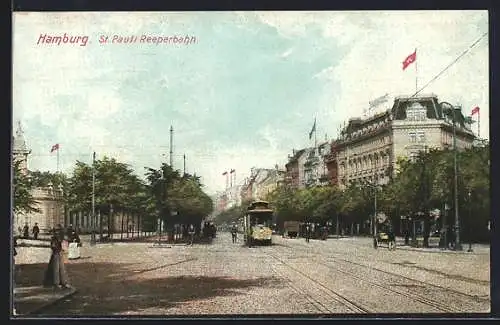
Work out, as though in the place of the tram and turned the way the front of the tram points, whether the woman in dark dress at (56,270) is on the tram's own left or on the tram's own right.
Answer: on the tram's own right

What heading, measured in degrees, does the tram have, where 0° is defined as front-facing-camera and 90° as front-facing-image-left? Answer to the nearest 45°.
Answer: approximately 0°

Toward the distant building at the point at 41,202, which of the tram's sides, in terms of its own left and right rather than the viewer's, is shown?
right

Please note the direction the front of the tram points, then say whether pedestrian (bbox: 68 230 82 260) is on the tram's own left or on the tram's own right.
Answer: on the tram's own right
